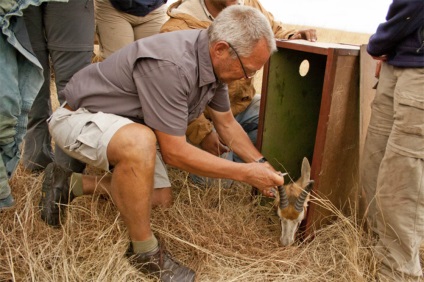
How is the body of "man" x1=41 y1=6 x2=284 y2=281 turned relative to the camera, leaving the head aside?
to the viewer's right

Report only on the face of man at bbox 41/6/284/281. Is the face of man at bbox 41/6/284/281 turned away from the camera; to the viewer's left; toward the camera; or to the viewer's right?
to the viewer's right

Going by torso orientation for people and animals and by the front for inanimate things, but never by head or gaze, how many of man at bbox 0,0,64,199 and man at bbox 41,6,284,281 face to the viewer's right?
2

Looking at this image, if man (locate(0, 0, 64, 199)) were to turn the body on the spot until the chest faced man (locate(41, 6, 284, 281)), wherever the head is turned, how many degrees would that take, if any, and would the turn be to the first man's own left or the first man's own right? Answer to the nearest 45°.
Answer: approximately 45° to the first man's own right

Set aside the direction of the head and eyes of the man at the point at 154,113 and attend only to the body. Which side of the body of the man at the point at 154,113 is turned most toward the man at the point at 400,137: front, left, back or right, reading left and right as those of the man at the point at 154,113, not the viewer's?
front

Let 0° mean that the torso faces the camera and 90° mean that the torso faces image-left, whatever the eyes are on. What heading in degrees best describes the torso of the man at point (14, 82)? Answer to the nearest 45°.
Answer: approximately 270°

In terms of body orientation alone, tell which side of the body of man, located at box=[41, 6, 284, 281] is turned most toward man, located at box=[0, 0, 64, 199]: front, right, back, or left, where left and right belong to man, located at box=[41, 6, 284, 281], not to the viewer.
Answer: back

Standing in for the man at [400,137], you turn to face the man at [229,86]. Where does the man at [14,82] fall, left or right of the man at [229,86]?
left
